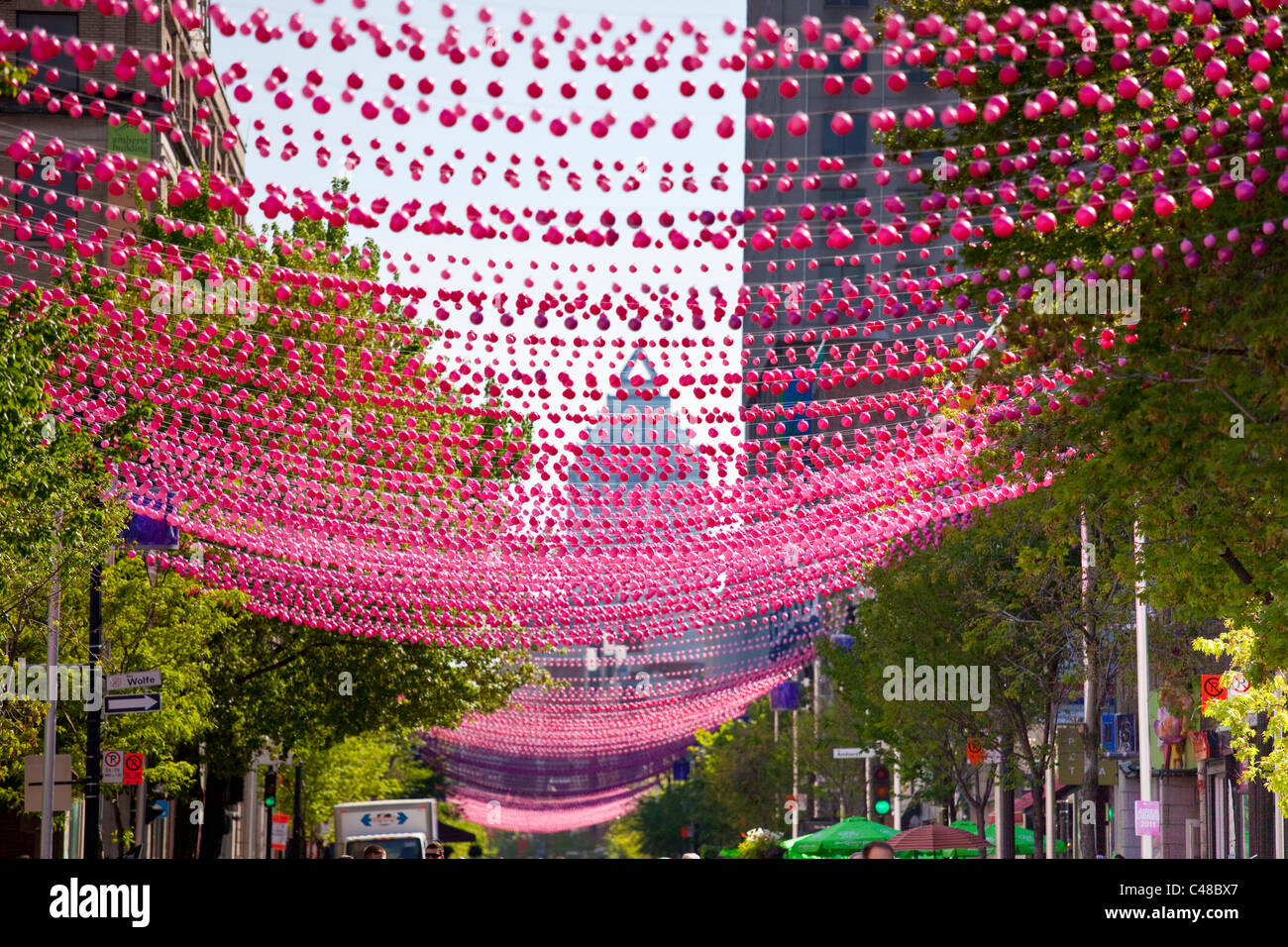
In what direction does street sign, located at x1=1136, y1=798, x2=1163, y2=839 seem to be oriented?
toward the camera

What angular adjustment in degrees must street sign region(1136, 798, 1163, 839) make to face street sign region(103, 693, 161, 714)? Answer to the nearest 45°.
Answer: approximately 90° to its right

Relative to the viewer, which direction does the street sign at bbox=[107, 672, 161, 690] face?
toward the camera

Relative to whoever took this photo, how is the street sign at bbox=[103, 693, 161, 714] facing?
facing the viewer
